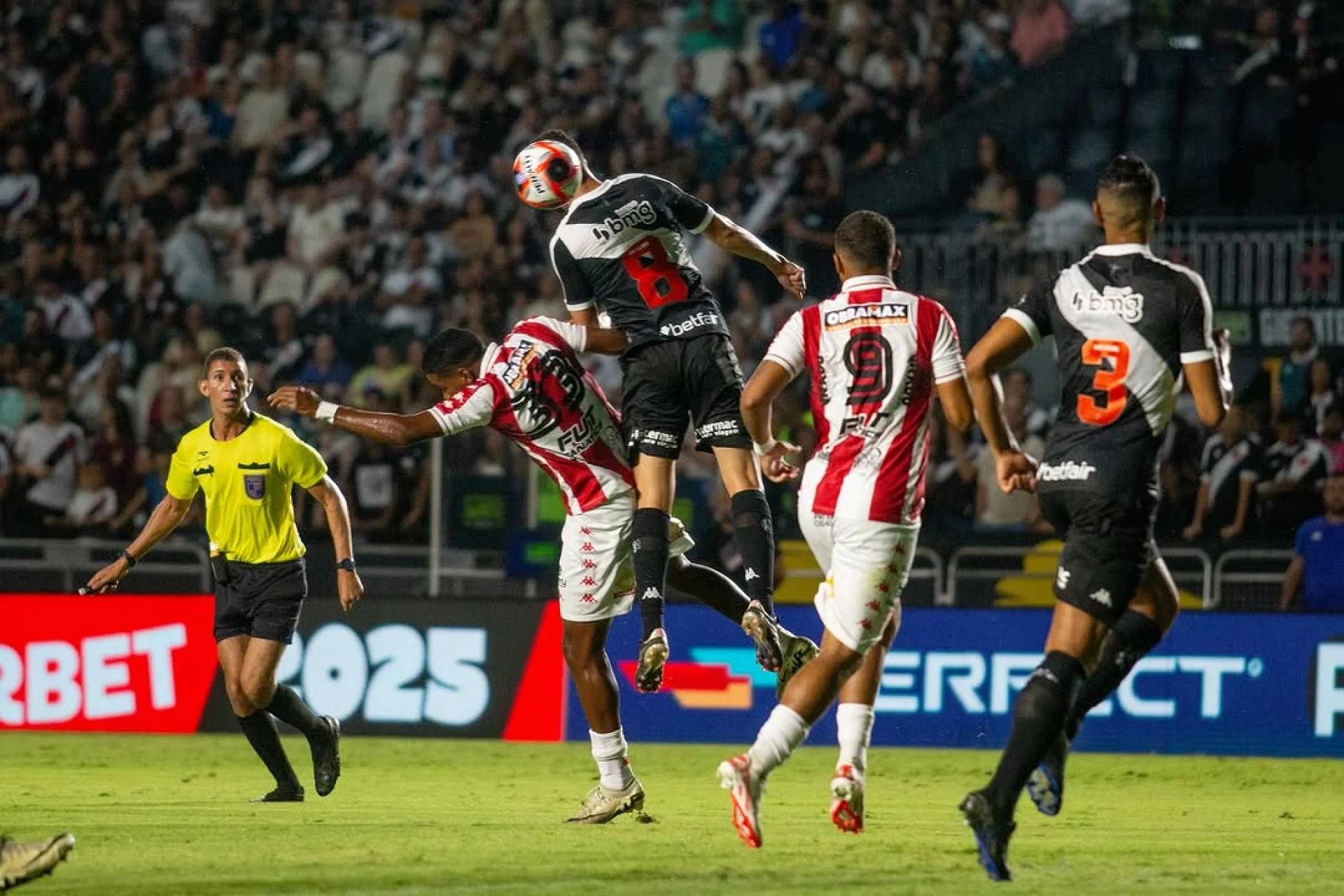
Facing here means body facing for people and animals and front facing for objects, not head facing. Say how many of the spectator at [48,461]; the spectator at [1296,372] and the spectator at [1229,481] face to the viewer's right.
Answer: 0

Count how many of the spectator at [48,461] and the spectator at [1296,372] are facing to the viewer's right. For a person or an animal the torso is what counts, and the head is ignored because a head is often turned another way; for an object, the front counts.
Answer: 0

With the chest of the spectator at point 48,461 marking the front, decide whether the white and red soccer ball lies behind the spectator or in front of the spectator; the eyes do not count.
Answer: in front

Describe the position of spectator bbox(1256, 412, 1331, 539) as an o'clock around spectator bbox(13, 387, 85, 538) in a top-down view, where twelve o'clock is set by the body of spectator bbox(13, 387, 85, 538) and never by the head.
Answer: spectator bbox(1256, 412, 1331, 539) is roughly at 10 o'clock from spectator bbox(13, 387, 85, 538).

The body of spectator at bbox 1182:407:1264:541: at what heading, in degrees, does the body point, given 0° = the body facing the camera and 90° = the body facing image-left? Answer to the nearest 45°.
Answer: approximately 45°

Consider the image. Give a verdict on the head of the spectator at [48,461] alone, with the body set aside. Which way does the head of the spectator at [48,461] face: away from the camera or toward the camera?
toward the camera

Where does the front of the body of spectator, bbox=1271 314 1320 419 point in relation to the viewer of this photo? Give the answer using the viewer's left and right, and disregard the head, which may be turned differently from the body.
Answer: facing the viewer and to the left of the viewer

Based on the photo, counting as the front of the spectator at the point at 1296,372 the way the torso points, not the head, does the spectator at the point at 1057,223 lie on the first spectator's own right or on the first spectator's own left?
on the first spectator's own right

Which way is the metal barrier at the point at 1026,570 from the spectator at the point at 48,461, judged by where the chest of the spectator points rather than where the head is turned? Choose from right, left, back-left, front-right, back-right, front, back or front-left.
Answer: front-left

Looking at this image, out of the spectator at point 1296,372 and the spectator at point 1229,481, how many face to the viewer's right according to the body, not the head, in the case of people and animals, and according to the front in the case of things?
0

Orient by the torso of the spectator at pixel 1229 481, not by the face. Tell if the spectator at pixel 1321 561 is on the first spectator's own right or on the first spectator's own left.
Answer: on the first spectator's own left

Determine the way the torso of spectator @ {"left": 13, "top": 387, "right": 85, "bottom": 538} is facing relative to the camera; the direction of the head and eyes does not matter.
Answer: toward the camera

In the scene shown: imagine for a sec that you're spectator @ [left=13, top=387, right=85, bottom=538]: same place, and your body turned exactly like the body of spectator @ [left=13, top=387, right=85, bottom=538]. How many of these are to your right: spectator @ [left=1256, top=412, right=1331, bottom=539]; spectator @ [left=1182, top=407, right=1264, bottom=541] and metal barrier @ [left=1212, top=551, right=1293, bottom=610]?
0

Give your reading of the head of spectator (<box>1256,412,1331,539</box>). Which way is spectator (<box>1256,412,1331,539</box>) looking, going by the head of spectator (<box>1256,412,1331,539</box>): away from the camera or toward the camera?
toward the camera
